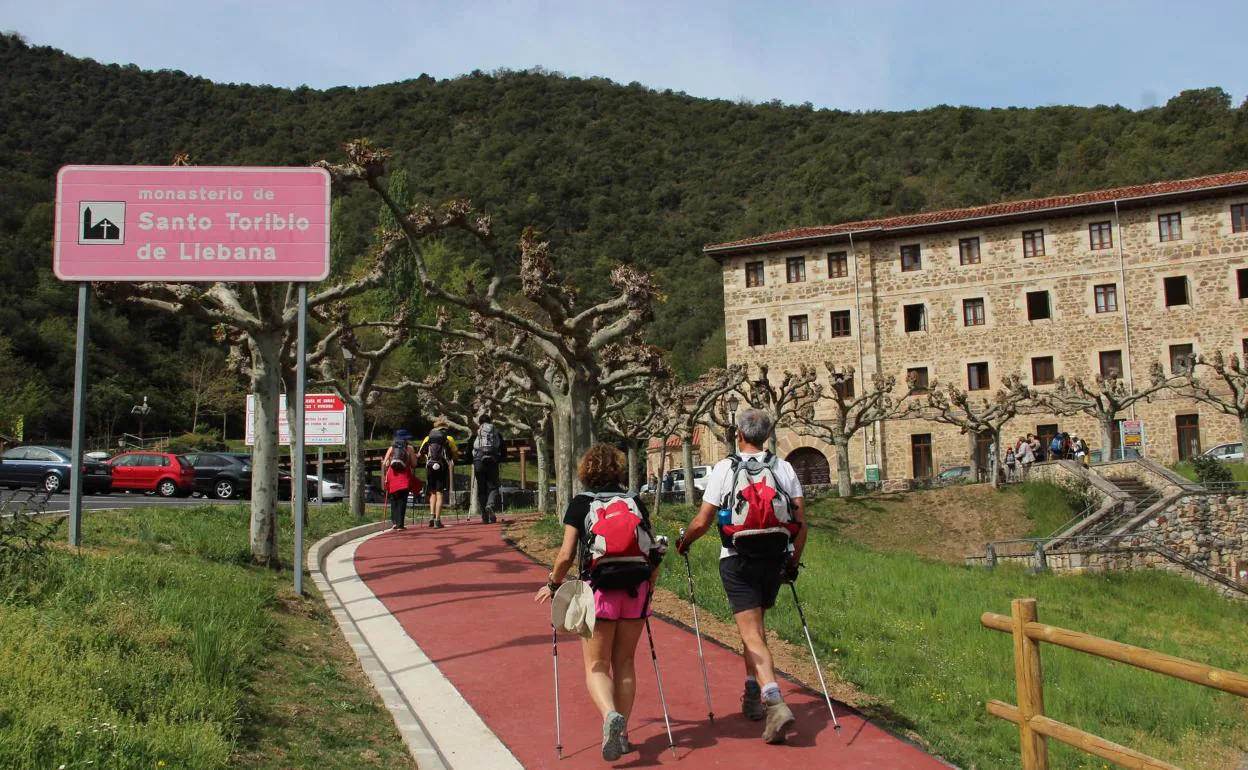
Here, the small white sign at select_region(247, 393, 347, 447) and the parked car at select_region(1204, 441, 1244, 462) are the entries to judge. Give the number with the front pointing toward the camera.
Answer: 1

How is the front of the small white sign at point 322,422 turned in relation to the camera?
facing the viewer

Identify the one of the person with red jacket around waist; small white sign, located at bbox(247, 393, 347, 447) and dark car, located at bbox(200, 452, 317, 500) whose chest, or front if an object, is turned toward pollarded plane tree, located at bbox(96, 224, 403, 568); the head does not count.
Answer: the small white sign

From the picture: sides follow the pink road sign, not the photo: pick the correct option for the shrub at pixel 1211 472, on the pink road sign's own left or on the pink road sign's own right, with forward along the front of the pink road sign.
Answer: on the pink road sign's own left

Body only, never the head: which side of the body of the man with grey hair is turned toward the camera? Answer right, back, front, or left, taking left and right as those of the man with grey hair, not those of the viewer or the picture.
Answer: back

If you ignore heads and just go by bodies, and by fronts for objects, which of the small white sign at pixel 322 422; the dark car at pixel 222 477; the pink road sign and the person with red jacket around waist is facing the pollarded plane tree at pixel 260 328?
the small white sign

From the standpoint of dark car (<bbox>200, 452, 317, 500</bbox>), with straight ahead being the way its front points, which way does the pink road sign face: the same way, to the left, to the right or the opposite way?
to the left

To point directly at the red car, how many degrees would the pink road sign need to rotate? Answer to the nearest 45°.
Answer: approximately 180°

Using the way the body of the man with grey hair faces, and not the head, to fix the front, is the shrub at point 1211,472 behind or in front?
in front

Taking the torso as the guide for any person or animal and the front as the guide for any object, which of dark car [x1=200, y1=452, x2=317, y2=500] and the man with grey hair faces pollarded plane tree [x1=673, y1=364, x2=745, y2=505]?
the man with grey hair

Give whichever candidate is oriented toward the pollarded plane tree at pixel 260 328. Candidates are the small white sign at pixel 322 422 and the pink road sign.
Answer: the small white sign

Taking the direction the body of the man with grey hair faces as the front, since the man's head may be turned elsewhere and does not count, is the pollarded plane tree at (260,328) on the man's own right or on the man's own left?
on the man's own left

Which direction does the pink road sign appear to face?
toward the camera

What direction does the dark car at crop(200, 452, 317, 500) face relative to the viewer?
to the viewer's left

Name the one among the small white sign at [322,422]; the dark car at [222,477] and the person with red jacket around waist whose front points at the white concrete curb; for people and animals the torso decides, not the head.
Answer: the small white sign

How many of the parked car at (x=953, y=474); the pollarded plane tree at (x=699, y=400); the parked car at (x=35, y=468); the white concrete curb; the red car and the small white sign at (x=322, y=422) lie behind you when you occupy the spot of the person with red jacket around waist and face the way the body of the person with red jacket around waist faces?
1

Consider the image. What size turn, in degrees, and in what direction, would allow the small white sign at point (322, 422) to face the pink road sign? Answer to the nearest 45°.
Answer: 0° — it already faces it

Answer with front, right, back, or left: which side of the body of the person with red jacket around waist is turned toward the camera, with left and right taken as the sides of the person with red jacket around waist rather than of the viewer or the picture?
back

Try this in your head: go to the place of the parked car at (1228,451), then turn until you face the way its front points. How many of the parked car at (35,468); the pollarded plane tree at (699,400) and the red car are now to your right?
0
